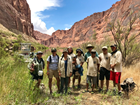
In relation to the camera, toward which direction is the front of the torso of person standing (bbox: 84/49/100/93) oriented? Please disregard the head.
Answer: toward the camera

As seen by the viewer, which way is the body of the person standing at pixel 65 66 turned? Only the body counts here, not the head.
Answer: toward the camera

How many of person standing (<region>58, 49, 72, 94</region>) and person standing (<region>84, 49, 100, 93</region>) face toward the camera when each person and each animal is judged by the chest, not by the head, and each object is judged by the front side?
2

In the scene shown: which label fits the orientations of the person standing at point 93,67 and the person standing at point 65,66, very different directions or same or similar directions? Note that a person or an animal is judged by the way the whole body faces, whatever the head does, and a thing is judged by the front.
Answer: same or similar directions

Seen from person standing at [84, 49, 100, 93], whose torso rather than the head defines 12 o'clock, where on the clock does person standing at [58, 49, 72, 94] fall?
person standing at [58, 49, 72, 94] is roughly at 2 o'clock from person standing at [84, 49, 100, 93].

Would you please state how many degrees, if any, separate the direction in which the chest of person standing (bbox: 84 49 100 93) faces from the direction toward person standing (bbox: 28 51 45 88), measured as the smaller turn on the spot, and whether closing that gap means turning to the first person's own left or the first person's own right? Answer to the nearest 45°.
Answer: approximately 90° to the first person's own right

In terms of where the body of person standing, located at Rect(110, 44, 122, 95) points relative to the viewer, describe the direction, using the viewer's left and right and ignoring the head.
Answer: facing the viewer and to the left of the viewer

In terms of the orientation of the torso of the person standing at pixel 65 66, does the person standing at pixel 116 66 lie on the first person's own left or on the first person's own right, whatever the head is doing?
on the first person's own left
